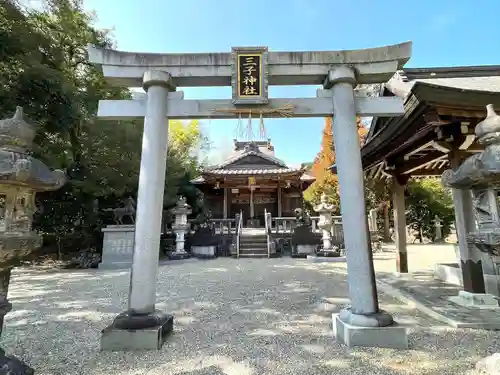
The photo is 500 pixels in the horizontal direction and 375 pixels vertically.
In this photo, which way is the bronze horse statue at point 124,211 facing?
to the viewer's right

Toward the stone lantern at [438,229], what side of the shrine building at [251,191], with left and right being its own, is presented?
left

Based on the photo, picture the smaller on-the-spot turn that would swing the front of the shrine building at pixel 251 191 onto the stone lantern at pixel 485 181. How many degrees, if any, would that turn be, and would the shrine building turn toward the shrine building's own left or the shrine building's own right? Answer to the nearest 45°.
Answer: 0° — it already faces it

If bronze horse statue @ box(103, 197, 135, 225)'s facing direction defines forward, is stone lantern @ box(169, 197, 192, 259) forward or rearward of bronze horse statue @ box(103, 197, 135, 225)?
forward

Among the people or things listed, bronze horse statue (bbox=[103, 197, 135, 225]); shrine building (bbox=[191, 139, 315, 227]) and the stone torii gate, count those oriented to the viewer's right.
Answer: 1

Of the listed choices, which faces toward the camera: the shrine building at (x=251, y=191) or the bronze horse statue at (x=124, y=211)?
the shrine building

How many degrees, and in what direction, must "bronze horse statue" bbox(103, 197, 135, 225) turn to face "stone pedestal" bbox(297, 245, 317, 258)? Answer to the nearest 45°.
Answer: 0° — it already faces it

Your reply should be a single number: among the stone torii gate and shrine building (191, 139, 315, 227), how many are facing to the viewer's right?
0

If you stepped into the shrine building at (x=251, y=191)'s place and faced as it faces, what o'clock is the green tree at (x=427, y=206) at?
The green tree is roughly at 9 o'clock from the shrine building.

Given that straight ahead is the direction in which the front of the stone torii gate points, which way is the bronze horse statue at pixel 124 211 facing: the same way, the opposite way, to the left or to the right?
to the left

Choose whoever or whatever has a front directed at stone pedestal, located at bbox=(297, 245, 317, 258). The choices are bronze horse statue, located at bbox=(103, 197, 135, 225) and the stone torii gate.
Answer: the bronze horse statue

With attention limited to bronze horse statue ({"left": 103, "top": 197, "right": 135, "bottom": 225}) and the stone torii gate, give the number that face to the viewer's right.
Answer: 1

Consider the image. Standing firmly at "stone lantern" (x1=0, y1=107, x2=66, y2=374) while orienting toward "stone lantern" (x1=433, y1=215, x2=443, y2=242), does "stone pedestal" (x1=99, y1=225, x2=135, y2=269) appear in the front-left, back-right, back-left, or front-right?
front-left

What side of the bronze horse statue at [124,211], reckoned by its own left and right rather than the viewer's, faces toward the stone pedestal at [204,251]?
front

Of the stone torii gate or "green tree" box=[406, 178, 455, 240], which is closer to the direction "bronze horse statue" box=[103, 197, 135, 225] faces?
the green tree

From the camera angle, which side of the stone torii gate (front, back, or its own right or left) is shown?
front

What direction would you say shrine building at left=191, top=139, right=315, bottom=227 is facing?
toward the camera

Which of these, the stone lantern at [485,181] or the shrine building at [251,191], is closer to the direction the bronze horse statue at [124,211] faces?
the shrine building

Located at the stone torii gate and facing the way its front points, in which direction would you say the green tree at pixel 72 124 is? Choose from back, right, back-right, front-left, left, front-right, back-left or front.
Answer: back-right
